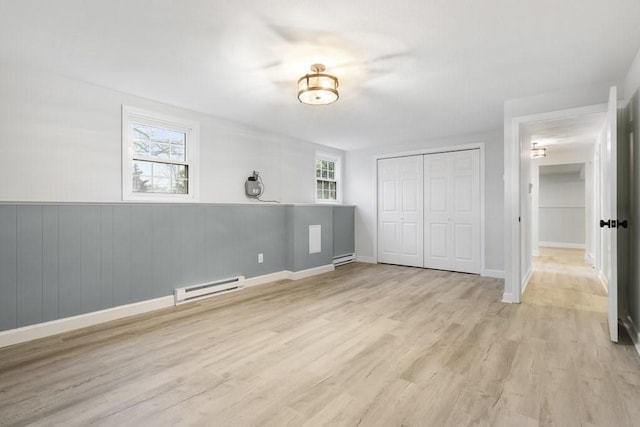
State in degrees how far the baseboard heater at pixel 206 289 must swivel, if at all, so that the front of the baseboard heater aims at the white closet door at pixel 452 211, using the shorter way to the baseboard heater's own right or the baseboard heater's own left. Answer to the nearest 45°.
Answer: approximately 45° to the baseboard heater's own left

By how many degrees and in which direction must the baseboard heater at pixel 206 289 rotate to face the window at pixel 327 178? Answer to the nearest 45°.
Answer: approximately 90° to its left

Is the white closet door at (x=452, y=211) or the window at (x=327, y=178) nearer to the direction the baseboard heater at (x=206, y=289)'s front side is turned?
the white closet door

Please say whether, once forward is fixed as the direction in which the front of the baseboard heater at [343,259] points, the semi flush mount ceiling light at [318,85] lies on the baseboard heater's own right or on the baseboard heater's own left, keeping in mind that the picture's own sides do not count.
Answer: on the baseboard heater's own right

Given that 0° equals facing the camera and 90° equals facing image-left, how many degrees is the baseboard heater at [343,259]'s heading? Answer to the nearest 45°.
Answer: approximately 315°

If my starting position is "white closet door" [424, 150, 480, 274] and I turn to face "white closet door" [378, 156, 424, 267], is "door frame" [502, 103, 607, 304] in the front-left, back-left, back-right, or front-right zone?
back-left

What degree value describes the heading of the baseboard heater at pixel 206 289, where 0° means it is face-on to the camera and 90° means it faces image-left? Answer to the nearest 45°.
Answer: approximately 315°
